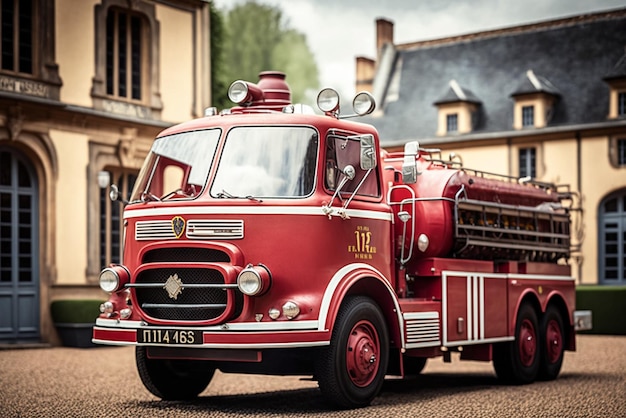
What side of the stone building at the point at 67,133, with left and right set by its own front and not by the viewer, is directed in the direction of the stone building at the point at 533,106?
left

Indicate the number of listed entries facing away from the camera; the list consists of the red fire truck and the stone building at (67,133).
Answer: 0

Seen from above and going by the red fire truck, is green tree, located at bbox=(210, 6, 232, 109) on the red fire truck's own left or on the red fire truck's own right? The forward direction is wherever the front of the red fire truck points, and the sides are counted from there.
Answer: on the red fire truck's own right

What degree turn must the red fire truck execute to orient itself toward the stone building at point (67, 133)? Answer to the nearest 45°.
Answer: approximately 90° to its right

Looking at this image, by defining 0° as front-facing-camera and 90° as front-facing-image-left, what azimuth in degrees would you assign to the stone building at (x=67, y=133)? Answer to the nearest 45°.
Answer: approximately 315°

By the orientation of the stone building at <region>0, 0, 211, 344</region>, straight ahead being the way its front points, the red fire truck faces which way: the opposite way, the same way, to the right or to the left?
to the right

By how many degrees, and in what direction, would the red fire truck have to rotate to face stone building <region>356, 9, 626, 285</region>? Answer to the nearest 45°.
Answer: approximately 135° to its right

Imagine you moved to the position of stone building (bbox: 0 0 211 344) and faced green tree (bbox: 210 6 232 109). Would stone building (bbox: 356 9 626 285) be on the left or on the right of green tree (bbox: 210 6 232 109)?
right

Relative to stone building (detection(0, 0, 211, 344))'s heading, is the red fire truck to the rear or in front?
in front

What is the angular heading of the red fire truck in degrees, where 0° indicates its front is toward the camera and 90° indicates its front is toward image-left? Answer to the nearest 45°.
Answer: approximately 45°
